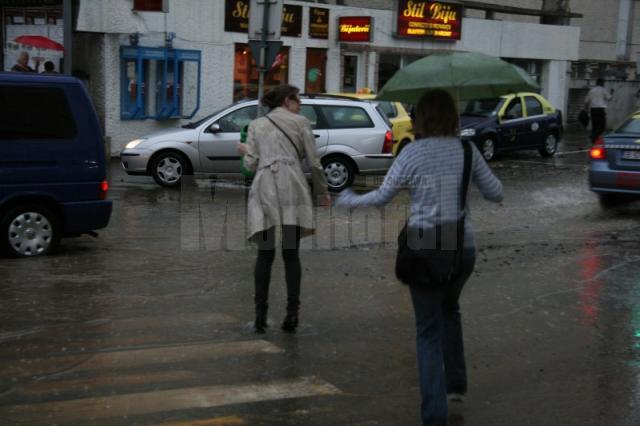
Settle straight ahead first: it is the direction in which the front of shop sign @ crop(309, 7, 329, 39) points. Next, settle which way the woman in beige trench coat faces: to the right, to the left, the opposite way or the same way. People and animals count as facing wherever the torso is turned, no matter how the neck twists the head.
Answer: the opposite way

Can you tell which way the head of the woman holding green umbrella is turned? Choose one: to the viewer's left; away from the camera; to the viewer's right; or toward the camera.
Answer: away from the camera

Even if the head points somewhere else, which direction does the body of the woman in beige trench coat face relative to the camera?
away from the camera

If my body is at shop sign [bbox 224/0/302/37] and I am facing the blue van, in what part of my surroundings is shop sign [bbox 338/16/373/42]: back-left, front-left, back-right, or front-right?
back-left

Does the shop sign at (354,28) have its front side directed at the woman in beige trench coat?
yes

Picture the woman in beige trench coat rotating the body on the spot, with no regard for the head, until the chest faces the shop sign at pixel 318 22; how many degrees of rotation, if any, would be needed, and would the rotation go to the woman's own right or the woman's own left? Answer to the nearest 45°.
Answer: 0° — they already face it

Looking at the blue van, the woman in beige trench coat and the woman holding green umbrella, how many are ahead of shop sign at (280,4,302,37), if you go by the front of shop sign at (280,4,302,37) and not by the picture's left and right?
3

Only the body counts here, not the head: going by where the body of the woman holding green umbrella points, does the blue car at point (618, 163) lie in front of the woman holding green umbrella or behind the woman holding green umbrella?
in front

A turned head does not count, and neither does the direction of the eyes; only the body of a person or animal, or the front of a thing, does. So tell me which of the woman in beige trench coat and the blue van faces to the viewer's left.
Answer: the blue van

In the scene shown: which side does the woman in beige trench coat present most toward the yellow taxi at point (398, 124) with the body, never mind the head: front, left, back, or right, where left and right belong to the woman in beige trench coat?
front

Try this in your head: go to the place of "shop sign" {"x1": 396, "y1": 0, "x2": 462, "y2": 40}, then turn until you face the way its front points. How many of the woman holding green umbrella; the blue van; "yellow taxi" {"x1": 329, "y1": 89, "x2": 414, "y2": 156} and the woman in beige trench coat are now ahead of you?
4

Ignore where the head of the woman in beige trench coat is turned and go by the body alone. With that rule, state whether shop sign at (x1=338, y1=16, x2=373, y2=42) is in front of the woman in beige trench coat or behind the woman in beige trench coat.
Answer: in front

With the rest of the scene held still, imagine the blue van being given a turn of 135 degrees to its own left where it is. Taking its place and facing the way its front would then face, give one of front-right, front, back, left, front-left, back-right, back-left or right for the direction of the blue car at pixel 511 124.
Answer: left

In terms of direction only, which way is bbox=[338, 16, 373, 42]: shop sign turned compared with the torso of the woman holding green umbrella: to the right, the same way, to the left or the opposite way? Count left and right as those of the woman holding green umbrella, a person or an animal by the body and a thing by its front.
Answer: the opposite way

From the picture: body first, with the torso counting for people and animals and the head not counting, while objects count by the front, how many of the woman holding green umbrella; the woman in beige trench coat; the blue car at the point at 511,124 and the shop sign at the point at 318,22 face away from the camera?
2

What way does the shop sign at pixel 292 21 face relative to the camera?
toward the camera

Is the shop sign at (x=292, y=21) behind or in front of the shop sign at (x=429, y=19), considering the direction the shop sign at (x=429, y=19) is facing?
in front

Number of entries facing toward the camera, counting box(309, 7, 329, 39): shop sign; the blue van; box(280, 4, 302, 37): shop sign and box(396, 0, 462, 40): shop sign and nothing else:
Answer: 3

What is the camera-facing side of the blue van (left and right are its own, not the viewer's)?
left

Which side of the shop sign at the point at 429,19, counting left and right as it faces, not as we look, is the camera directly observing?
front

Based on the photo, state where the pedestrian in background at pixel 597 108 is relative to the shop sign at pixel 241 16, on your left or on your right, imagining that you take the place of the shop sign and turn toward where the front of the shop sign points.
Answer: on your left

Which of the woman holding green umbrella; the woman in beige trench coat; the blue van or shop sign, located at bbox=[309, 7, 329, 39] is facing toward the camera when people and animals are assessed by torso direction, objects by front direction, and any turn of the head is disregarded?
the shop sign
